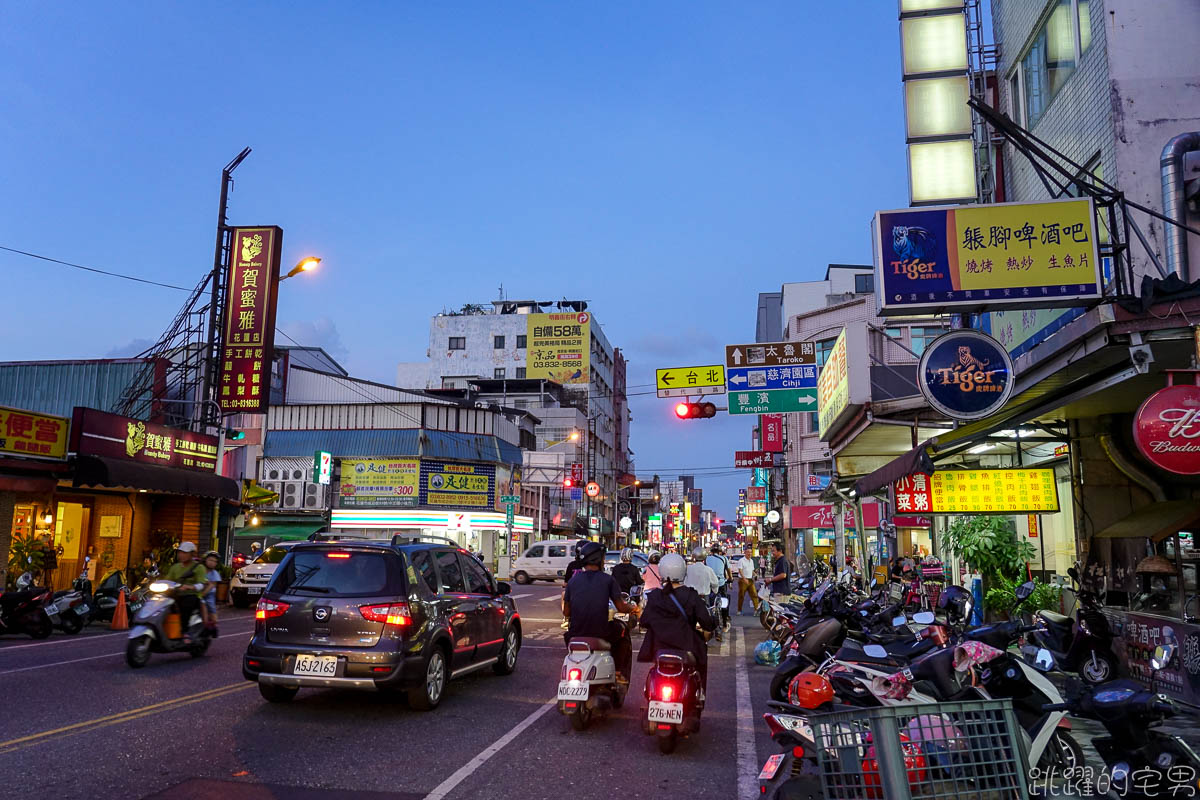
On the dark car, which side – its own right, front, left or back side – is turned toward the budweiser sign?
right

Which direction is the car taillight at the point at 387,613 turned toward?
toward the camera

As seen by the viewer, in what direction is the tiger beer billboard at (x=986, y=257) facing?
toward the camera

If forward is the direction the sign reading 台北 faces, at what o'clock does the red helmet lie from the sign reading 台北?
The red helmet is roughly at 12 o'clock from the sign reading 台北.

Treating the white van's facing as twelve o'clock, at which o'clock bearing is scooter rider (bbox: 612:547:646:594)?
The scooter rider is roughly at 9 o'clock from the white van.

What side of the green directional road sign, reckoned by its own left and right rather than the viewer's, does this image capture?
front

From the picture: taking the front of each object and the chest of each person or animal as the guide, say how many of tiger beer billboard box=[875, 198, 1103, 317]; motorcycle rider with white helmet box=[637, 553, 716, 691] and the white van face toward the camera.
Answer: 1

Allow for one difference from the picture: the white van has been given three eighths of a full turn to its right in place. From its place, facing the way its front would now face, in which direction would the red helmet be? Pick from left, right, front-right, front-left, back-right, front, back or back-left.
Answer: back-right

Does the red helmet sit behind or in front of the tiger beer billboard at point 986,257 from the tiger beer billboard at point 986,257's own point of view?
in front

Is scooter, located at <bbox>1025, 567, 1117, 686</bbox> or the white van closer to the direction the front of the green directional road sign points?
the scooter

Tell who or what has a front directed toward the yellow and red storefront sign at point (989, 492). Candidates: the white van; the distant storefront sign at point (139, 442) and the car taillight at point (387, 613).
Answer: the distant storefront sign at point (139, 442)

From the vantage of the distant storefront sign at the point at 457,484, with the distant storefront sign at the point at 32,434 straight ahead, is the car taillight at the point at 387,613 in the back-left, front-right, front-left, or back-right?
front-left

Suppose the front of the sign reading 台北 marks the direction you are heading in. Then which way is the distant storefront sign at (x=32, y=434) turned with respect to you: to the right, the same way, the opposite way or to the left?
to the left

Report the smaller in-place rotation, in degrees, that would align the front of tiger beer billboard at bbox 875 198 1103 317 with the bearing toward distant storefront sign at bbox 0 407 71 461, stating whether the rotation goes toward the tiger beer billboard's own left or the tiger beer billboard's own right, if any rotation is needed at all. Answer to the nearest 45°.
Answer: approximately 90° to the tiger beer billboard's own right

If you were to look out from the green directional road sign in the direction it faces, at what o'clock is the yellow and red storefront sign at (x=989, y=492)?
The yellow and red storefront sign is roughly at 11 o'clock from the green directional road sign.

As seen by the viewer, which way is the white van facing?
to the viewer's left

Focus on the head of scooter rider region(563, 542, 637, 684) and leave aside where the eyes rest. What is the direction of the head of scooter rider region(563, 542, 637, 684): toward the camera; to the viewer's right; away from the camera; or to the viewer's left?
away from the camera

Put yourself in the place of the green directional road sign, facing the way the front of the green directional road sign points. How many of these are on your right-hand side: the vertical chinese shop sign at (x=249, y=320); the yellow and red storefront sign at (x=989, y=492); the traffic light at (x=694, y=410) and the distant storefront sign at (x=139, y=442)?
3

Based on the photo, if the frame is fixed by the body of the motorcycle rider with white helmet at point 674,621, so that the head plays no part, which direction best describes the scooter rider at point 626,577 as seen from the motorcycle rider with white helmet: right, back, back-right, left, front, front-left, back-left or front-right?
front

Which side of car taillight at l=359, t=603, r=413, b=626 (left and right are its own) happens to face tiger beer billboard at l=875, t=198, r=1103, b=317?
left

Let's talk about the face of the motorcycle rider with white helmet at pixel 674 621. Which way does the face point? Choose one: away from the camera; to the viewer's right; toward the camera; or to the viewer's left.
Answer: away from the camera

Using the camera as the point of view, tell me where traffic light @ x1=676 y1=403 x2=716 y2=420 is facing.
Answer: facing the viewer

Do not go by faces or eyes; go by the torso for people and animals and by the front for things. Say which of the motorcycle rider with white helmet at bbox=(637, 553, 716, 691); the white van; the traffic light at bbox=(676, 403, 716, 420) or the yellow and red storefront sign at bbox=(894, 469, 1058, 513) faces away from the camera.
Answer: the motorcycle rider with white helmet

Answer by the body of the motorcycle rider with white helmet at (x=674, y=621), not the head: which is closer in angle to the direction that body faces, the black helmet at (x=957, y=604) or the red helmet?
the black helmet

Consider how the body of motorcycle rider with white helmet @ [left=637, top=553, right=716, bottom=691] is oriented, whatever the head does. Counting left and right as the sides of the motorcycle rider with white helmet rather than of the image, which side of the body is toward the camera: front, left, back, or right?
back
